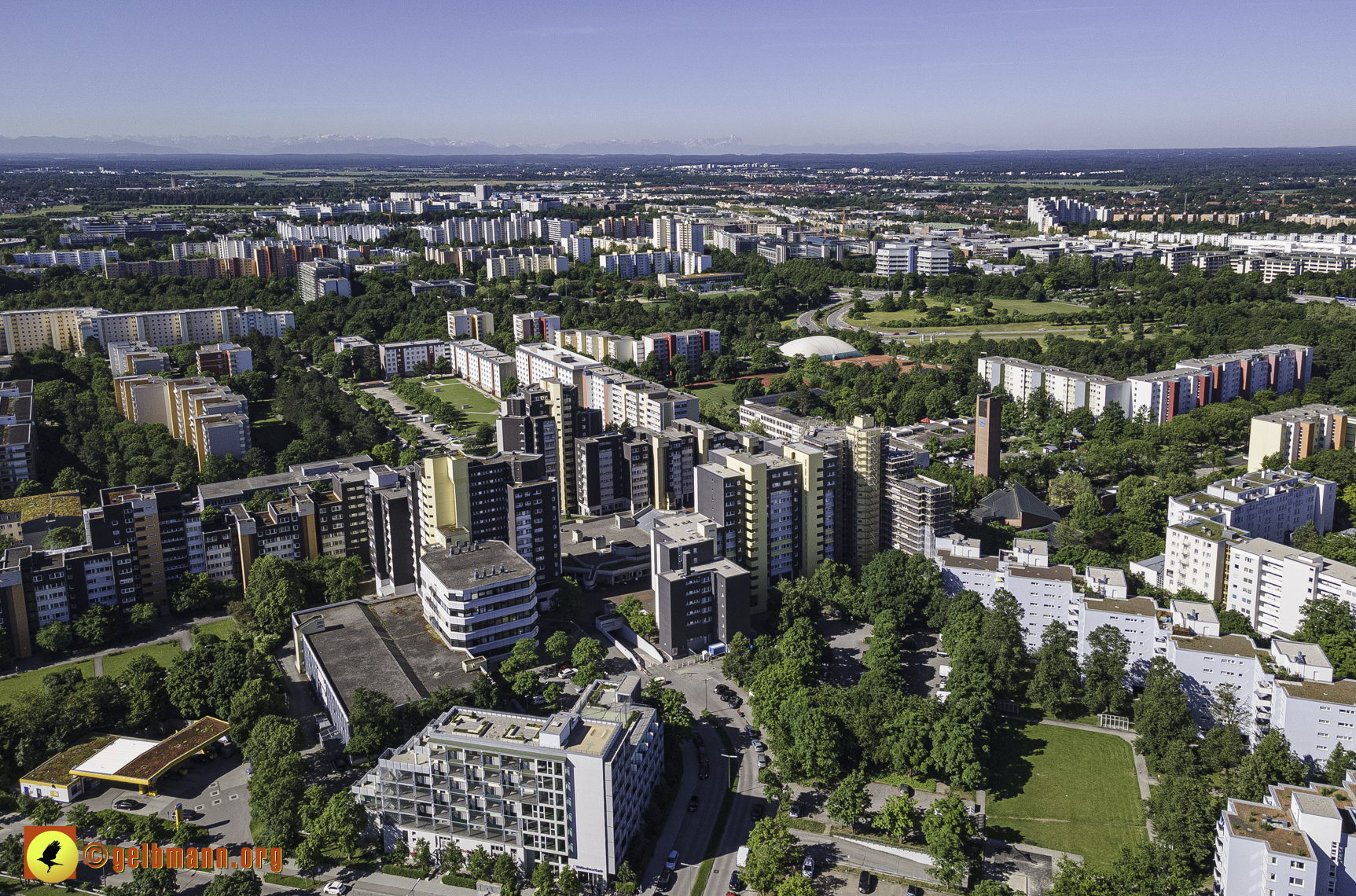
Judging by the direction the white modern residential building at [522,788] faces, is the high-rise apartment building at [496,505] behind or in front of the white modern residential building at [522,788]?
behind

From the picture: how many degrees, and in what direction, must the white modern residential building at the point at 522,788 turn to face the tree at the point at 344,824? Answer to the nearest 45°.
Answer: approximately 90° to its right

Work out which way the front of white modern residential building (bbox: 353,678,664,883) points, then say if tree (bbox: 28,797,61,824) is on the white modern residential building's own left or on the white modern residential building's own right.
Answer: on the white modern residential building's own right

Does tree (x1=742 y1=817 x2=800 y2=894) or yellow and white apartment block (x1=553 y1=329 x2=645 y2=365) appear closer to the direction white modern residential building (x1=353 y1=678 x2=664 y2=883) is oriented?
the tree

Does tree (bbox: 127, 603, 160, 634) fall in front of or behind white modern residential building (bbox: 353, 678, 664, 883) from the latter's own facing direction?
behind

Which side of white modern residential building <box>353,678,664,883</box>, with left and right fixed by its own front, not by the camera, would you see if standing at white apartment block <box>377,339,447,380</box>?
back

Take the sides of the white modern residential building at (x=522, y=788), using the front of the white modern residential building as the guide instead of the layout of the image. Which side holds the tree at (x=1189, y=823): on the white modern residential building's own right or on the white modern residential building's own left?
on the white modern residential building's own left

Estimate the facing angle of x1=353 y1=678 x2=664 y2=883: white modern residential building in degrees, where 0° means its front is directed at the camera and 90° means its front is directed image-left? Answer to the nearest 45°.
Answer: approximately 0°

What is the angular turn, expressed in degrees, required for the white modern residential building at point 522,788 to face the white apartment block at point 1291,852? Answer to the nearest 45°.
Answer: approximately 90° to its left

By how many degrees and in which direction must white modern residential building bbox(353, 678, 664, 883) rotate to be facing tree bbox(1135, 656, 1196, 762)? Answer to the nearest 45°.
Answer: approximately 90° to its left

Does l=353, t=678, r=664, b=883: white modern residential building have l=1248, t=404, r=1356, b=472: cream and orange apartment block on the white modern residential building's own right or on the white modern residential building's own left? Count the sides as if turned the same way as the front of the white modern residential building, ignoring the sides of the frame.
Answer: on the white modern residential building's own left

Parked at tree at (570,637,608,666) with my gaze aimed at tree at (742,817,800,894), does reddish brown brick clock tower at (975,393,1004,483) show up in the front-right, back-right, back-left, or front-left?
back-left

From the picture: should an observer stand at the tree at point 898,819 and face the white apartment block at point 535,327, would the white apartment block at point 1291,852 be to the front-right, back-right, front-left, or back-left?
back-right

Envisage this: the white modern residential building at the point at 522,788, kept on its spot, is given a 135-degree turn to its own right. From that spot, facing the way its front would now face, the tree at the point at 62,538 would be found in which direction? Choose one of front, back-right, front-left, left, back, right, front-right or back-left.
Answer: front
